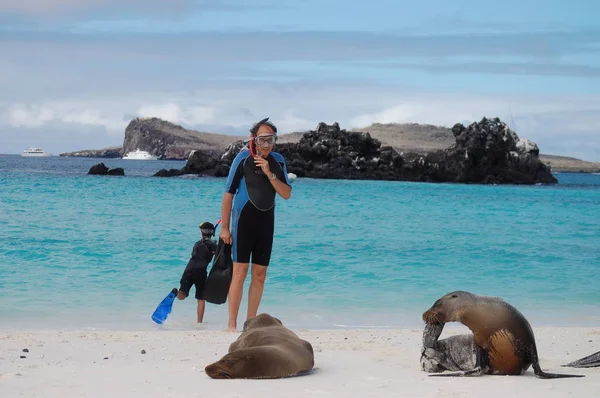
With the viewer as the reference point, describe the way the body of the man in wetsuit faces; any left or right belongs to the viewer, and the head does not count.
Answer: facing the viewer and to the right of the viewer

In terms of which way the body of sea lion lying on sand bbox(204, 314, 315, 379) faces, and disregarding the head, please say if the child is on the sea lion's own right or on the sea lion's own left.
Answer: on the sea lion's own right

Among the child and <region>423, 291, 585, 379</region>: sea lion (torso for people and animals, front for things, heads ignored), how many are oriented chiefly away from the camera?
1

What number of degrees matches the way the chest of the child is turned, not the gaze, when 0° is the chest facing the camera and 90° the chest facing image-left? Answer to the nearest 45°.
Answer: approximately 180°

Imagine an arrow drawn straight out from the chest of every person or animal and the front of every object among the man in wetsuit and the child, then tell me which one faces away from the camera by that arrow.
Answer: the child

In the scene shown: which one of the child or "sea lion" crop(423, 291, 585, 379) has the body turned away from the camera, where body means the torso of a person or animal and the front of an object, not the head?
the child

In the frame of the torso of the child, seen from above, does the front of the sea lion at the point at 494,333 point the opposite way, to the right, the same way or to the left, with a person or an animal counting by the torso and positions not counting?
to the left

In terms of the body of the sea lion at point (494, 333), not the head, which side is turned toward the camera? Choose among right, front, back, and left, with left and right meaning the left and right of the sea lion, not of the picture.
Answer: left

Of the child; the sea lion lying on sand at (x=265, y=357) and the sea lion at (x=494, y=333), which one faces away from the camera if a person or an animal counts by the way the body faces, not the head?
the child

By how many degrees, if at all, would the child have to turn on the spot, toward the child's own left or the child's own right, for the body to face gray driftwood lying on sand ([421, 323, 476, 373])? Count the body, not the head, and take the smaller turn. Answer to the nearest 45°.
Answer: approximately 135° to the child's own right

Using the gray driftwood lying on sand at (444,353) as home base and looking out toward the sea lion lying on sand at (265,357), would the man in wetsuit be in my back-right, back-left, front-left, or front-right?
front-right
